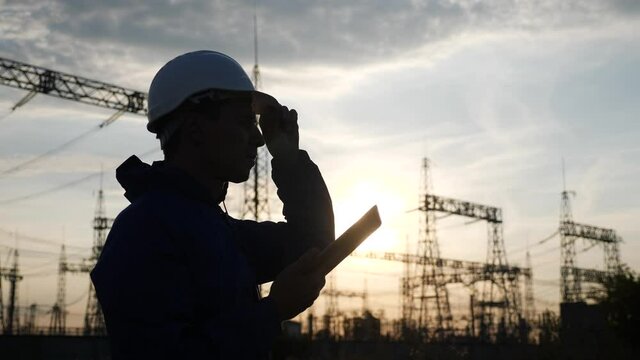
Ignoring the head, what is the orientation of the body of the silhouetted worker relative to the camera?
to the viewer's right

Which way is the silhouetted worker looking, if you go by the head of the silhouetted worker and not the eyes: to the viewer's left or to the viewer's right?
to the viewer's right
